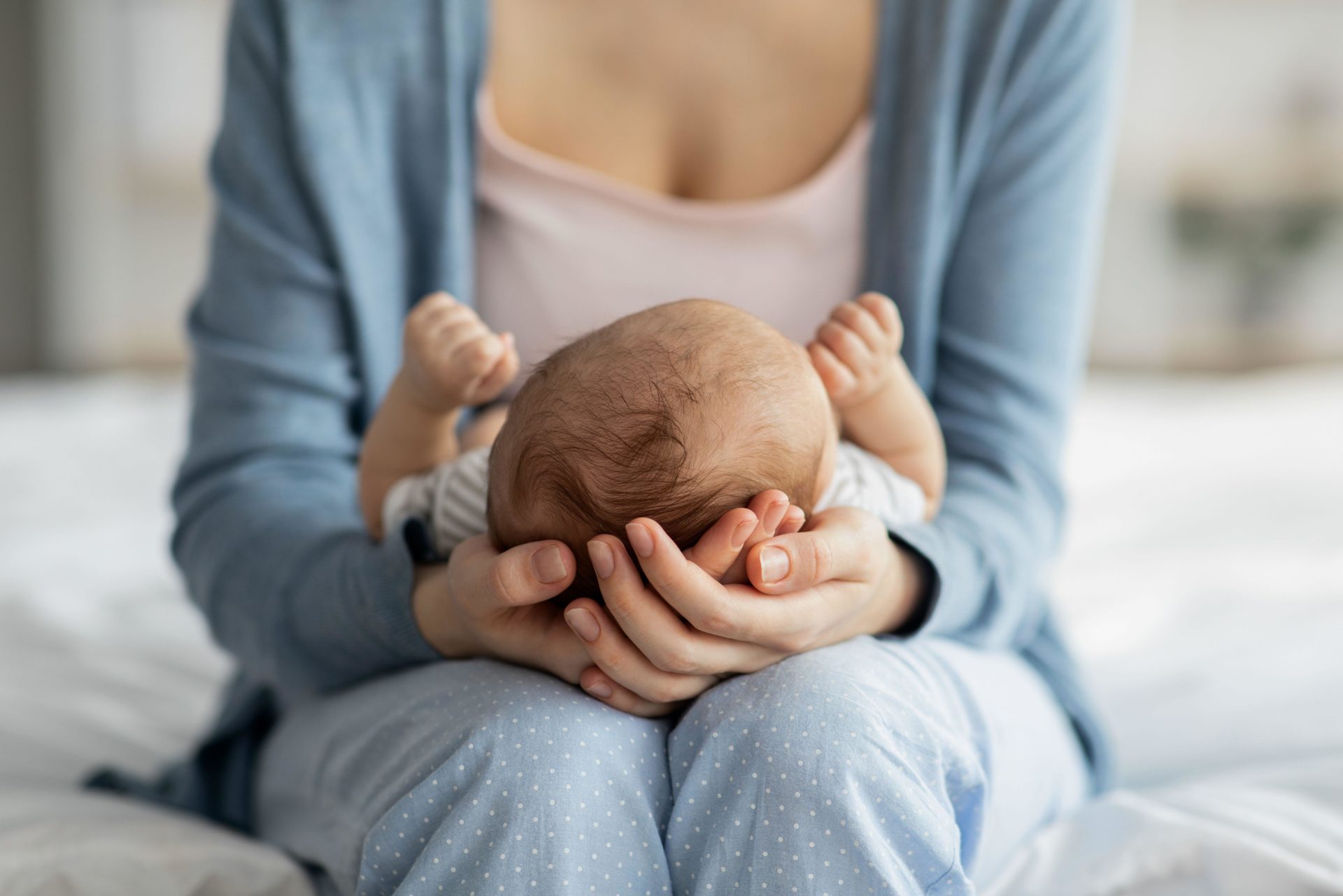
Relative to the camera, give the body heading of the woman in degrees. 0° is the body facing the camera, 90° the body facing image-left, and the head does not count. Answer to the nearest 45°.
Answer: approximately 0°
